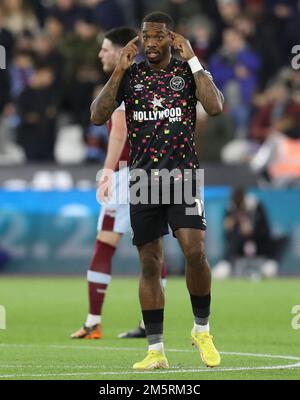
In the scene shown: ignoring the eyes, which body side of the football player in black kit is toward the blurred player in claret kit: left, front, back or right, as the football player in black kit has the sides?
back

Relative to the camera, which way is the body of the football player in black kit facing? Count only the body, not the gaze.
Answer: toward the camera

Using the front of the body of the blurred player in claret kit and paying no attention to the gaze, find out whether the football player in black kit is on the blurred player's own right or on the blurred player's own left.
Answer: on the blurred player's own left
